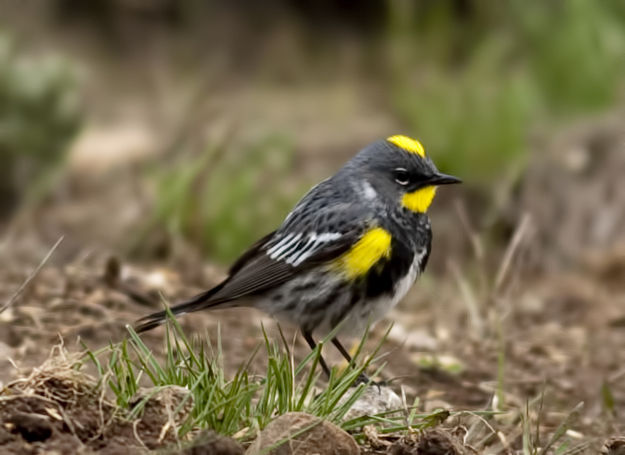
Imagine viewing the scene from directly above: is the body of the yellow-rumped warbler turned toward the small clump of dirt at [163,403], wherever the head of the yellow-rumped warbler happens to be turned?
no

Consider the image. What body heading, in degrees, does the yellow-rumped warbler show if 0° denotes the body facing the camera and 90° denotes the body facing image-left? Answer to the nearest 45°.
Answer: approximately 270°

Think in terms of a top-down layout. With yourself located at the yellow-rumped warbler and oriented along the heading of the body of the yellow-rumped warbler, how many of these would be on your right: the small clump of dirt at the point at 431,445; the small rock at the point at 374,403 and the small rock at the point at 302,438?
3

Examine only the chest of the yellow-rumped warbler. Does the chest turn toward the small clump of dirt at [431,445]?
no

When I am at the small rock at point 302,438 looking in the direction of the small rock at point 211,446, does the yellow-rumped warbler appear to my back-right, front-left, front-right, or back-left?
back-right

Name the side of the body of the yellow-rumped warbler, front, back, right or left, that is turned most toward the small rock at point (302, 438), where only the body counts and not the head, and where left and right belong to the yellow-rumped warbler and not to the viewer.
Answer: right

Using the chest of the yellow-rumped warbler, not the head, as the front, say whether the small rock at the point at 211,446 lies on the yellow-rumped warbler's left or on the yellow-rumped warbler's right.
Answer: on the yellow-rumped warbler's right

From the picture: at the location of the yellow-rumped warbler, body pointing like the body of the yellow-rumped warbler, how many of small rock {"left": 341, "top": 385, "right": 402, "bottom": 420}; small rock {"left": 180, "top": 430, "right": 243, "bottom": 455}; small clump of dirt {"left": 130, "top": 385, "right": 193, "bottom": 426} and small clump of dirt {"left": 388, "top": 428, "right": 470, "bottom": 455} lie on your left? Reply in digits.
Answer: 0
